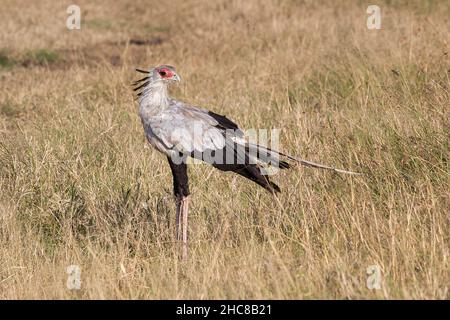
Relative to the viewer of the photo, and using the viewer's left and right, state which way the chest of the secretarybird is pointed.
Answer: facing to the left of the viewer
